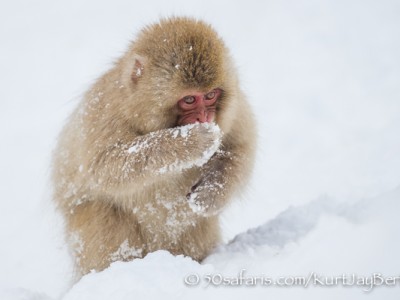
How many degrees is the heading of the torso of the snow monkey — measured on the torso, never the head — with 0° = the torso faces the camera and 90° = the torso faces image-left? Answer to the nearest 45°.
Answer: approximately 315°

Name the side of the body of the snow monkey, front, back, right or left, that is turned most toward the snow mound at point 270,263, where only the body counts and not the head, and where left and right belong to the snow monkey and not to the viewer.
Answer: front
